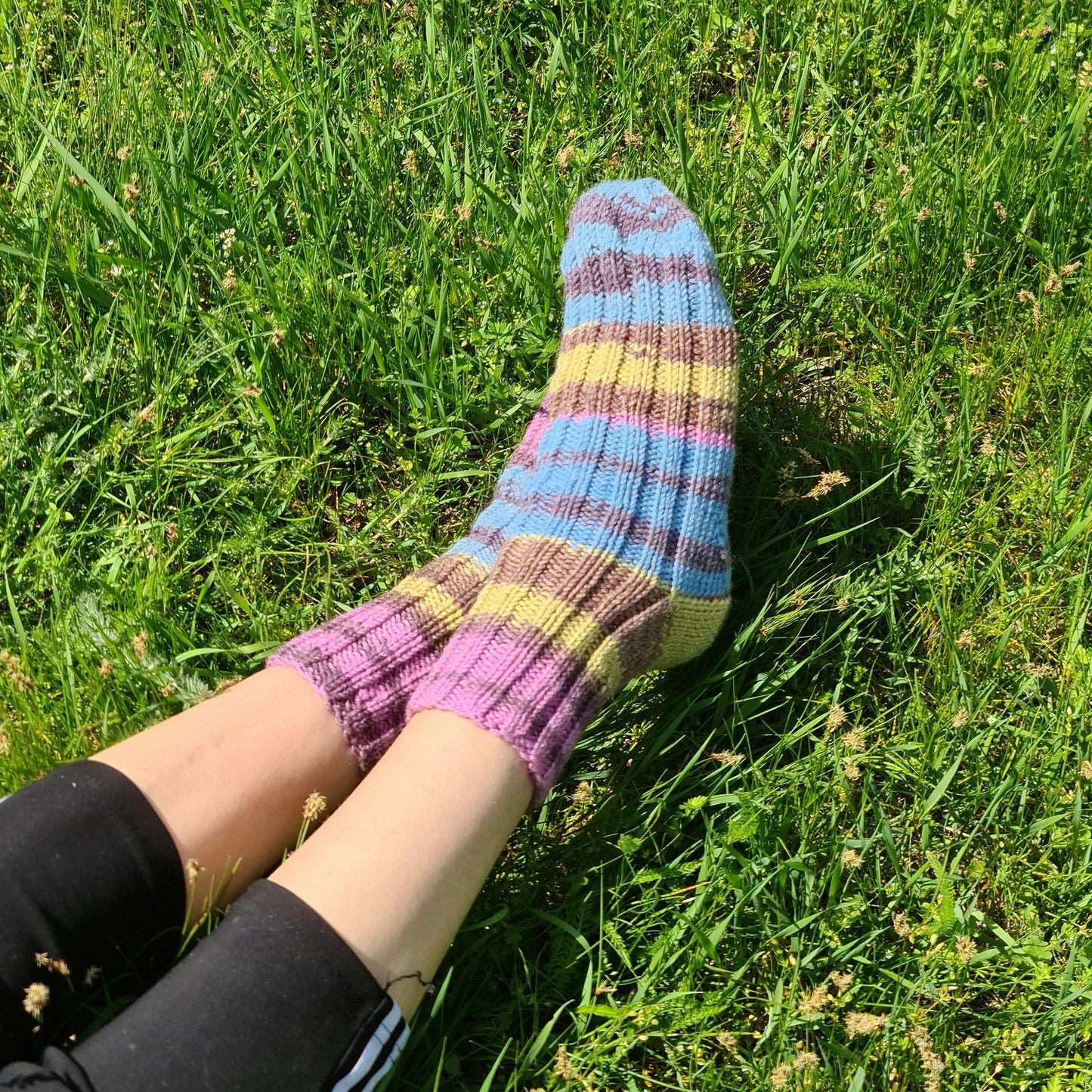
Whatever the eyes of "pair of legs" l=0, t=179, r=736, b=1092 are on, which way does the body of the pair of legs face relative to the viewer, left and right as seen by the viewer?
facing away from the viewer and to the right of the viewer
